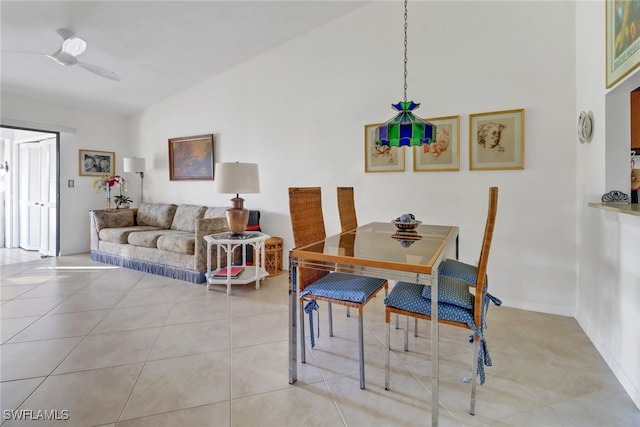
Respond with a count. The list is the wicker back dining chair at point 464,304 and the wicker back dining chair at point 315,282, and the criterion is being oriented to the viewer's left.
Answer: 1

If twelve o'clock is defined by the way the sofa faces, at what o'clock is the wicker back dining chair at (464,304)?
The wicker back dining chair is roughly at 10 o'clock from the sofa.

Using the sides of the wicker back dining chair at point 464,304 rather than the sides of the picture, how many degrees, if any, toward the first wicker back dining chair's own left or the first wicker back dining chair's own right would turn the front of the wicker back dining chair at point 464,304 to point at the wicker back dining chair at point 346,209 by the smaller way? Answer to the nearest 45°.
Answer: approximately 45° to the first wicker back dining chair's own right

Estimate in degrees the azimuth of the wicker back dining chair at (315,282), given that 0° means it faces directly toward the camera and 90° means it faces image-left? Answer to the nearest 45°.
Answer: approximately 315°

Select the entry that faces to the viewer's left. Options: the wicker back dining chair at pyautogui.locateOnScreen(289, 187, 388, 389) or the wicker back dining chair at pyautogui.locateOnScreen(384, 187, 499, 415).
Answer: the wicker back dining chair at pyautogui.locateOnScreen(384, 187, 499, 415)

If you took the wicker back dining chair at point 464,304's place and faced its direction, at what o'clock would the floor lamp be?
The floor lamp is roughly at 1 o'clock from the wicker back dining chair.

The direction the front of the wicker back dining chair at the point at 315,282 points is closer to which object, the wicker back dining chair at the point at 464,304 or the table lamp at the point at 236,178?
the wicker back dining chair

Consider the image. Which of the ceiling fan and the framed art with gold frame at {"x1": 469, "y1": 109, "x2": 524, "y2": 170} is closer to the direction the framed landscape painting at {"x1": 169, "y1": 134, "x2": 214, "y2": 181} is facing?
the ceiling fan

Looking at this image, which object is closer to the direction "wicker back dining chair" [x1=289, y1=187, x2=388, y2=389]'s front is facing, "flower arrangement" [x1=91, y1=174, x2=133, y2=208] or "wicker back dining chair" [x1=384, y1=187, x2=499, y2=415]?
the wicker back dining chair

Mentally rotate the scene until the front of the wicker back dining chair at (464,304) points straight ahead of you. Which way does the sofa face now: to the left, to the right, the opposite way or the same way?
to the left

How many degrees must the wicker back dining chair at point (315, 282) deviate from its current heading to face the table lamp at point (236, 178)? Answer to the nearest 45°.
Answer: approximately 180°

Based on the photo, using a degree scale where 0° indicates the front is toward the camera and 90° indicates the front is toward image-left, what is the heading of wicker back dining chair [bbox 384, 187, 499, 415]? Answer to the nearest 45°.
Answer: approximately 90°
